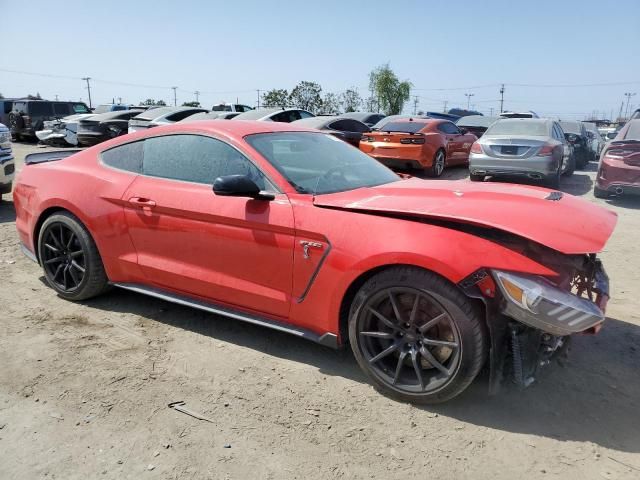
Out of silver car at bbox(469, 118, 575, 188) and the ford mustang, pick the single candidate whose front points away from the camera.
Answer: the silver car

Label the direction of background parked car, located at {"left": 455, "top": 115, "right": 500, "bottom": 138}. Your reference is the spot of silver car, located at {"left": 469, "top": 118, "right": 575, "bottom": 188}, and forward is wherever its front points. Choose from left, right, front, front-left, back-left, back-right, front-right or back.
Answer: front

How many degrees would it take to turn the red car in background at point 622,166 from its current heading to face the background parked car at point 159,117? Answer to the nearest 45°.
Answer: approximately 90° to its left

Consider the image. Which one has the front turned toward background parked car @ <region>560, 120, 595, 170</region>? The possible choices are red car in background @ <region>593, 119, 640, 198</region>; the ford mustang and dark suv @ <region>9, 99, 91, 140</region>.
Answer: the red car in background

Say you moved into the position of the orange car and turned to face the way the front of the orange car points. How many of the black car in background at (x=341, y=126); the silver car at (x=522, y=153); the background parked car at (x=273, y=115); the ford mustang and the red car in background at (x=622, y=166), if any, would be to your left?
2

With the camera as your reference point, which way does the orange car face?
facing away from the viewer and to the right of the viewer

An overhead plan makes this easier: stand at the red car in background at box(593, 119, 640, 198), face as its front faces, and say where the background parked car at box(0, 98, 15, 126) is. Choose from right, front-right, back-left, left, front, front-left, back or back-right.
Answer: left

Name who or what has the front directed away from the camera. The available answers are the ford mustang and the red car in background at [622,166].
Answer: the red car in background

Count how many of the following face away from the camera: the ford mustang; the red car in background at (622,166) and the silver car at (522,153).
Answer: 2

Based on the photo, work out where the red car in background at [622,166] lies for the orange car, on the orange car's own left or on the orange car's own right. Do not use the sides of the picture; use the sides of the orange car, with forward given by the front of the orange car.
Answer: on the orange car's own right

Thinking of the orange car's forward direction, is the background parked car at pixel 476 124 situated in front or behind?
in front

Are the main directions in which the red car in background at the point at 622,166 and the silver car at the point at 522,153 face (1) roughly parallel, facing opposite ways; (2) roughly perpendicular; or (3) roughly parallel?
roughly parallel

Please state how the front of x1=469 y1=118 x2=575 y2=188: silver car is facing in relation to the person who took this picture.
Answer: facing away from the viewer

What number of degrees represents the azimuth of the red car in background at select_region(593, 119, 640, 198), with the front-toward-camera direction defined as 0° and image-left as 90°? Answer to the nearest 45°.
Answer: approximately 180°

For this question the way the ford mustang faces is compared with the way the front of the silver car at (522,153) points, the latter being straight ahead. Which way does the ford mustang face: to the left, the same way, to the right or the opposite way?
to the right

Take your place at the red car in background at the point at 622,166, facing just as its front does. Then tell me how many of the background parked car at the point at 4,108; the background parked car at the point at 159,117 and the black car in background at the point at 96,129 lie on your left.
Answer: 3
